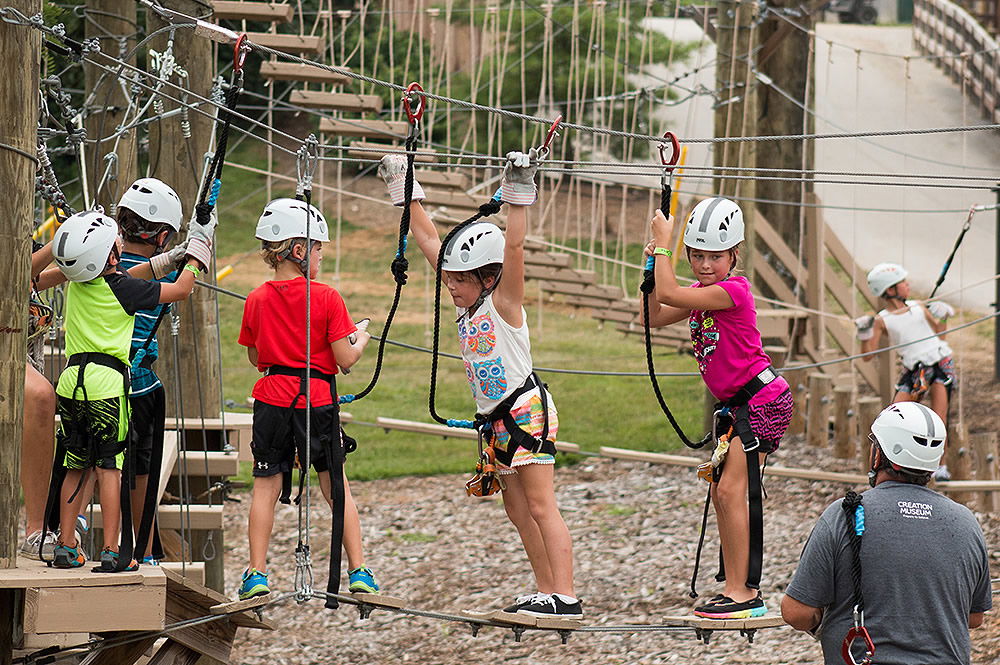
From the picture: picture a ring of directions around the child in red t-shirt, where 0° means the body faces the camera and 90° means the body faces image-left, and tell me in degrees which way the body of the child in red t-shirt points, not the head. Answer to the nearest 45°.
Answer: approximately 225°

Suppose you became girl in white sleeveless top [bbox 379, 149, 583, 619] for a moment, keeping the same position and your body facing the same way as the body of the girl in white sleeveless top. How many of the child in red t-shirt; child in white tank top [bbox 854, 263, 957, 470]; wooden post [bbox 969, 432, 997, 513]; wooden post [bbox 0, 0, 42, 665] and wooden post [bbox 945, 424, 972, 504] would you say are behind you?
3

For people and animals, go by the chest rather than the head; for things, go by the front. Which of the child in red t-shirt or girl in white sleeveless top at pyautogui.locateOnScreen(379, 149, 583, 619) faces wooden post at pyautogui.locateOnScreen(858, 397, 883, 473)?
the child in red t-shirt

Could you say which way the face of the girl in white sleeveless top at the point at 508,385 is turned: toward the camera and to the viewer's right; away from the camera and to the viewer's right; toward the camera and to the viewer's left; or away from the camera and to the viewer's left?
toward the camera and to the viewer's left

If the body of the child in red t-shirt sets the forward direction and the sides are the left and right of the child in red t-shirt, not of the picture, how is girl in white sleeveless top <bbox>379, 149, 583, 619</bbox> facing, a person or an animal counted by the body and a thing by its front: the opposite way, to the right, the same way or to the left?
the opposite way

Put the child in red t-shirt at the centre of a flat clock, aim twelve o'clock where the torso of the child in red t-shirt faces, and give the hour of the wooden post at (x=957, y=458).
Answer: The wooden post is roughly at 12 o'clock from the child in red t-shirt.

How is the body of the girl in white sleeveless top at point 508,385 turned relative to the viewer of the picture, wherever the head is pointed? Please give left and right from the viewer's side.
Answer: facing the viewer and to the left of the viewer

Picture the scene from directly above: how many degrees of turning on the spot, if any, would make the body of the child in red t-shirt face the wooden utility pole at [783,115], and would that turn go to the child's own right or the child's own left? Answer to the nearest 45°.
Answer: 0° — they already face it

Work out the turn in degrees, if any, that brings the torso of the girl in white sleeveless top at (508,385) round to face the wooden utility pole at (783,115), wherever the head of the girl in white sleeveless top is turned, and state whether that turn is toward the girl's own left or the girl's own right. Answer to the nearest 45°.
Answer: approximately 135° to the girl's own right

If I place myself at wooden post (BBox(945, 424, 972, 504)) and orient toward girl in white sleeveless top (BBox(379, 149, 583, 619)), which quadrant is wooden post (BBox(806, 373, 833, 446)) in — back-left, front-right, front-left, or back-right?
back-right

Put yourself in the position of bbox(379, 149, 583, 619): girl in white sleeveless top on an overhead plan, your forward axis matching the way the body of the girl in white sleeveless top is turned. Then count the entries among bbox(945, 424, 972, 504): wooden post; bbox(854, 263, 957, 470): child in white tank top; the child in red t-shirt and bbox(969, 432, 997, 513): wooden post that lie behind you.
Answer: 3

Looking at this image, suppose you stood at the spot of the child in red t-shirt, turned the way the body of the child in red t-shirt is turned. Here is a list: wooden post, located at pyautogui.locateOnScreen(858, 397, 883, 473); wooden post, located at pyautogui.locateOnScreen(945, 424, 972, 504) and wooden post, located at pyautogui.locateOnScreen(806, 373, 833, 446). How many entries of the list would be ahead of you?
3

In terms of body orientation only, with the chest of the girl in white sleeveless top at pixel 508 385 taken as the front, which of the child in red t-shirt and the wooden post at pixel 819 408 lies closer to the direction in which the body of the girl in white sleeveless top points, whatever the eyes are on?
the child in red t-shirt
